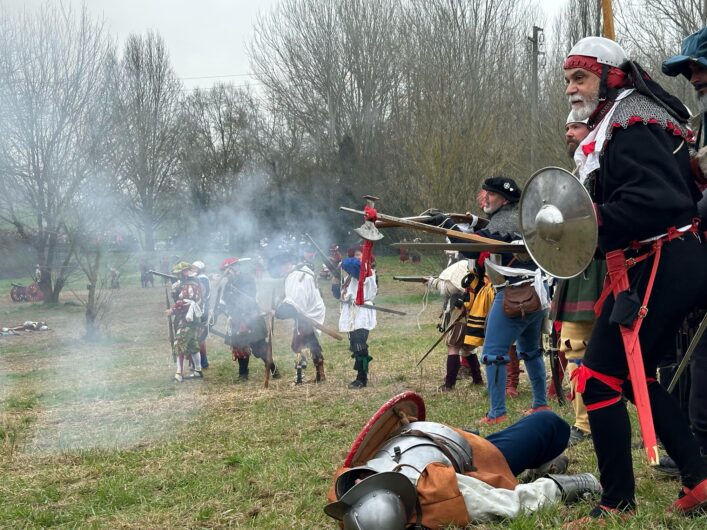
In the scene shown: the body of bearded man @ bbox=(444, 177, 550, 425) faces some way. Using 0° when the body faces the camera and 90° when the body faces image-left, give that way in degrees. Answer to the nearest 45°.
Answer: approximately 90°

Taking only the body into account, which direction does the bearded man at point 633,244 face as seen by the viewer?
to the viewer's left

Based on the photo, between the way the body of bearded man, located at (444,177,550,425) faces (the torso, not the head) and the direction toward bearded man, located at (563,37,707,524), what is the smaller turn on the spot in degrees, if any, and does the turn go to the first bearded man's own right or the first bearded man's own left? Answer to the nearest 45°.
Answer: approximately 90° to the first bearded man's own left

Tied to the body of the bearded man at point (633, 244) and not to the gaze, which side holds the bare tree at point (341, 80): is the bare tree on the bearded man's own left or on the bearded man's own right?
on the bearded man's own right

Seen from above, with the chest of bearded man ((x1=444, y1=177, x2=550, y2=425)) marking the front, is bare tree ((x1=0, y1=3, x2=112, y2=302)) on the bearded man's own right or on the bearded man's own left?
on the bearded man's own right

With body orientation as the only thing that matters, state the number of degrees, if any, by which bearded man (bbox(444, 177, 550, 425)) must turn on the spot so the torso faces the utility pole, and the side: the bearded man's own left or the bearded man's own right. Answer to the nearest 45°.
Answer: approximately 90° to the bearded man's own right

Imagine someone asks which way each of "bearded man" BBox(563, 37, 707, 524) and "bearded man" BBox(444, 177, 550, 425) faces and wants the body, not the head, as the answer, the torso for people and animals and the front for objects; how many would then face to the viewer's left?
2
